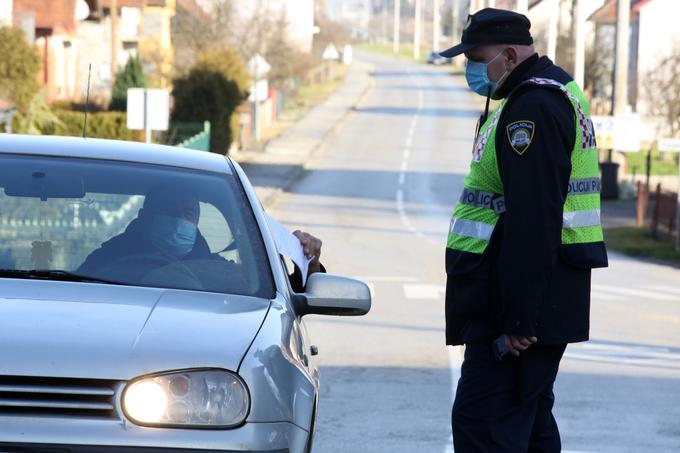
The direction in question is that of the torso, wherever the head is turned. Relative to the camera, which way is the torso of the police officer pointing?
to the viewer's left

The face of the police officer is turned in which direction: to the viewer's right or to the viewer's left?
to the viewer's left
